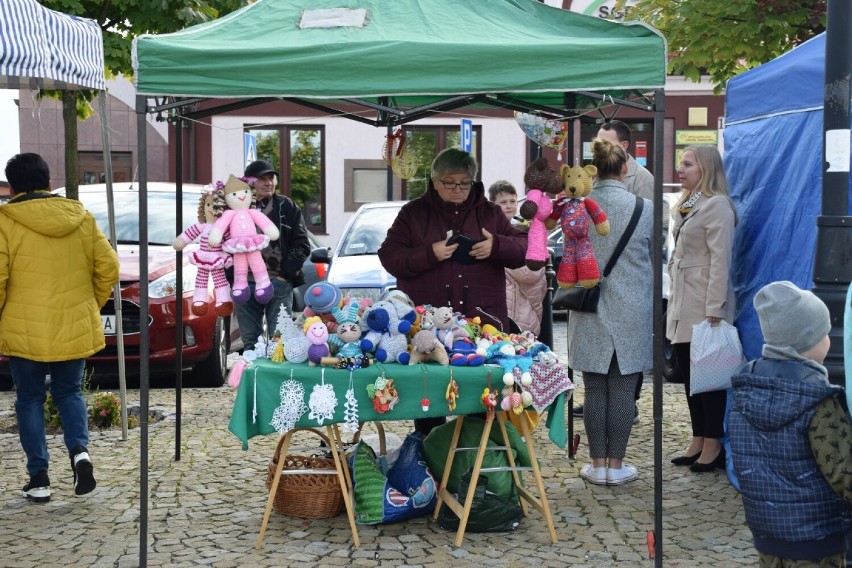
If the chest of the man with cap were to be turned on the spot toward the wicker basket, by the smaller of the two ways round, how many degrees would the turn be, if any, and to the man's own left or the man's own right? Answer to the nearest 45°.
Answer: approximately 45° to the man's own left

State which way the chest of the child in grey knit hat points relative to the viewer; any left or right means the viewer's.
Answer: facing away from the viewer and to the right of the viewer

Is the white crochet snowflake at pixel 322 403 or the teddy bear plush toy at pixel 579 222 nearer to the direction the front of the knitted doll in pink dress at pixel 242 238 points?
the white crochet snowflake

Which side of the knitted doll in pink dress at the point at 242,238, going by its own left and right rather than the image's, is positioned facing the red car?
back

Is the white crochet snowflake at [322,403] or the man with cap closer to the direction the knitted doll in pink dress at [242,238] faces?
the white crochet snowflake

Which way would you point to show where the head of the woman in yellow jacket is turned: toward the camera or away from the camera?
away from the camera

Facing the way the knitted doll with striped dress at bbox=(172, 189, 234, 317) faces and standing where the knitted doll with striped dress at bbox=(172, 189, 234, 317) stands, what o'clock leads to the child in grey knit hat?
The child in grey knit hat is roughly at 11 o'clock from the knitted doll with striped dress.

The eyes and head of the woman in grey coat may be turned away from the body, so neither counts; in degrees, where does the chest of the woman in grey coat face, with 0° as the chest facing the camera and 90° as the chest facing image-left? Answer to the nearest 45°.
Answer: approximately 180°

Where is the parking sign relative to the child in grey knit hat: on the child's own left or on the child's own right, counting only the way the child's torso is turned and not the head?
on the child's own left

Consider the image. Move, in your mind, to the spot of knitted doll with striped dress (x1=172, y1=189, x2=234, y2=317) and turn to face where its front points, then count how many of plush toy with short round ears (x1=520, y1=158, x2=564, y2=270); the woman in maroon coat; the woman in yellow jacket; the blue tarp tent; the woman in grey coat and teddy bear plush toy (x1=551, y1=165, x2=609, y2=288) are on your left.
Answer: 5

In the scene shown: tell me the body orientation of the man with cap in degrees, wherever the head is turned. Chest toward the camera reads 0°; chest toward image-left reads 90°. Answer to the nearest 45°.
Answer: approximately 45°
